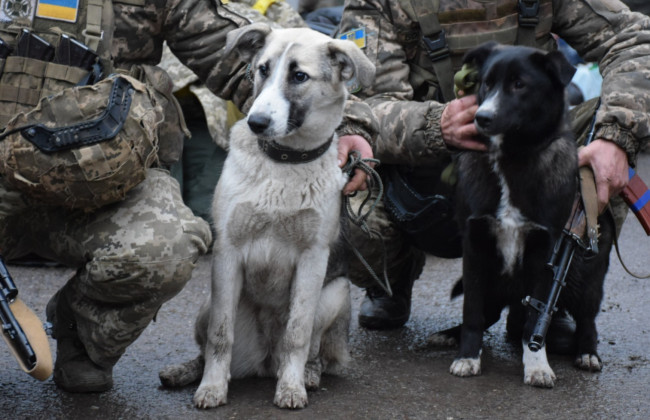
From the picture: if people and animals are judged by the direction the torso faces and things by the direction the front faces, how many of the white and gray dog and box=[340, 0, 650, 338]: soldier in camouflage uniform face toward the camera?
2

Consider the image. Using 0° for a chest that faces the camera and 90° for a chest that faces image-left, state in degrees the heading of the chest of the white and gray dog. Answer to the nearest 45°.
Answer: approximately 0°

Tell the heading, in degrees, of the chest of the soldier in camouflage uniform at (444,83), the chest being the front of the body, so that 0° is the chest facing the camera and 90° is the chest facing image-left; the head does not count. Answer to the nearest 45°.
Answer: approximately 0°

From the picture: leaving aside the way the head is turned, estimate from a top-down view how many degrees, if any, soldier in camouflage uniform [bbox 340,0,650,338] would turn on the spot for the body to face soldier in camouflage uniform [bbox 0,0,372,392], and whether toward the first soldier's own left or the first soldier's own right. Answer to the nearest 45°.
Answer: approximately 45° to the first soldier's own right

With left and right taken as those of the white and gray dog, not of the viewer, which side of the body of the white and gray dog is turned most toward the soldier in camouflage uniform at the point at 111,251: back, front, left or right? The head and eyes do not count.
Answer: right
